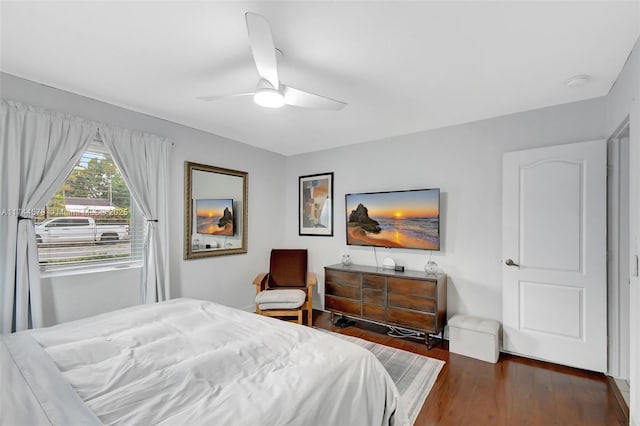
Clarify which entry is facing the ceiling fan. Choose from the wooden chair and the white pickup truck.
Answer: the wooden chair

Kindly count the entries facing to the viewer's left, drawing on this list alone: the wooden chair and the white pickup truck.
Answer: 1

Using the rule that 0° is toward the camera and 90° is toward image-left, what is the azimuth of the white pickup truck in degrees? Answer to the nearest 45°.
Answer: approximately 90°

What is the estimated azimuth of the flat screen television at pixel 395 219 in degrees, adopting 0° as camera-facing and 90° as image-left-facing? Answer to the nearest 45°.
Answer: approximately 45°

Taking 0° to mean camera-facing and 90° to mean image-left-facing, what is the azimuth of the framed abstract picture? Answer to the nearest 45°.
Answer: approximately 45°
